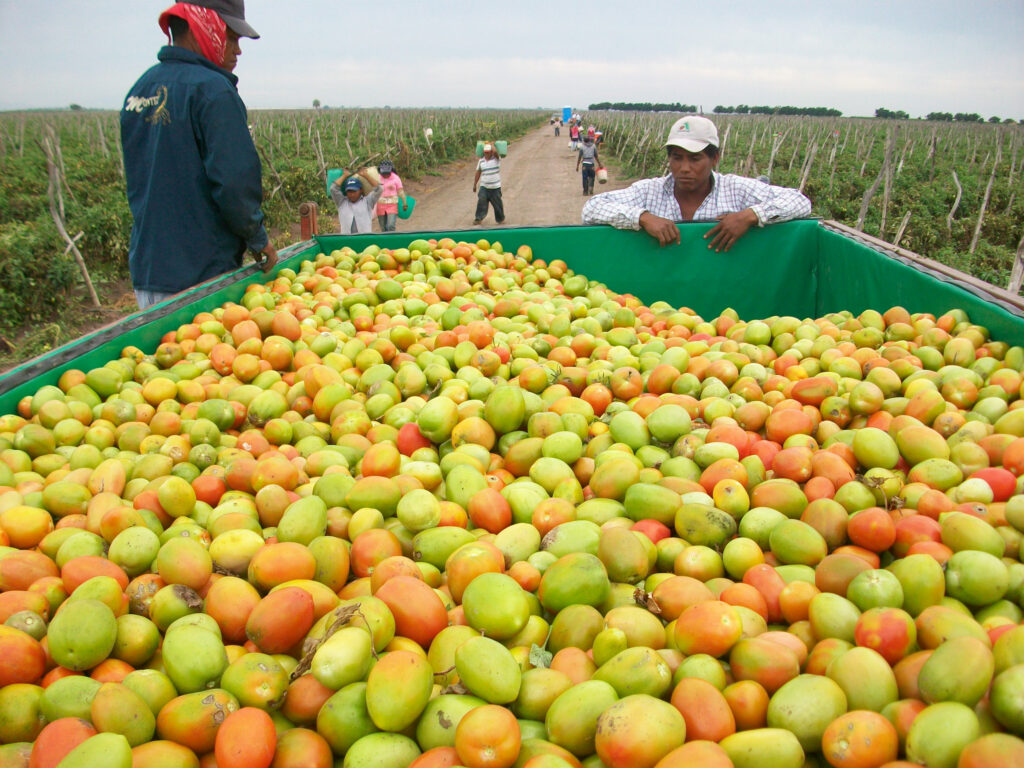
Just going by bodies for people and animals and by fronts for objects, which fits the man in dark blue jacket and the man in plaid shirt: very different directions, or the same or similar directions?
very different directions

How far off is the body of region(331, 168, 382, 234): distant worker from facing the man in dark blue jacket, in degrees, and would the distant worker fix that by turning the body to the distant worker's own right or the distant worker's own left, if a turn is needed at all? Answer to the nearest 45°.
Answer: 0° — they already face them

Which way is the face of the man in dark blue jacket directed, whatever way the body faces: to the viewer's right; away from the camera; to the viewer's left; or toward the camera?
to the viewer's right

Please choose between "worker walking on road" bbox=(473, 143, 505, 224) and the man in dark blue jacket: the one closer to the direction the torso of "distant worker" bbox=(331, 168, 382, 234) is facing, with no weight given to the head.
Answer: the man in dark blue jacket

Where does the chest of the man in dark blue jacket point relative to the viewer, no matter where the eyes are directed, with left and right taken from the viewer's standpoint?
facing away from the viewer and to the right of the viewer

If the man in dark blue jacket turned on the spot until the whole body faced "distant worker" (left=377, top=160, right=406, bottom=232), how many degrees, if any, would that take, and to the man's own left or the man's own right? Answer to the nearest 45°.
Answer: approximately 45° to the man's own left

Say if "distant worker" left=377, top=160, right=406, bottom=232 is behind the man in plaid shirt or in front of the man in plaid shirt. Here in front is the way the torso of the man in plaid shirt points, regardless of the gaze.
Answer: behind
